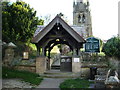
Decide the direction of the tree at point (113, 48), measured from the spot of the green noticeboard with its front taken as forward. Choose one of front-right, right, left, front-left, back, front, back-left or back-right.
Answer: front-left

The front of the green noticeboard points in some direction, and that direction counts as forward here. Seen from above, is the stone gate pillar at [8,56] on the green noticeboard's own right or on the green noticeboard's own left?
on the green noticeboard's own right

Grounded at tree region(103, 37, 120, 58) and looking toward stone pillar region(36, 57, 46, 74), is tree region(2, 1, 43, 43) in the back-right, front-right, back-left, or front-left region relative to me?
front-right

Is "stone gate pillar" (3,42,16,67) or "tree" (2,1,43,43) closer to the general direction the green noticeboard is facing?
the stone gate pillar

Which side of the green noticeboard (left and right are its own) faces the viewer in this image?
front

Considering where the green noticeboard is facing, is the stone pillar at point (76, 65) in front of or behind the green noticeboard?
in front

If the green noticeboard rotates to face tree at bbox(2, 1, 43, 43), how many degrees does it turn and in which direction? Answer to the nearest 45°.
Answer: approximately 135° to its right

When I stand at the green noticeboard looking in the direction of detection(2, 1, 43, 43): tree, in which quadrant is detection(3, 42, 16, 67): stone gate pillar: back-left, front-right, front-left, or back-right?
front-left

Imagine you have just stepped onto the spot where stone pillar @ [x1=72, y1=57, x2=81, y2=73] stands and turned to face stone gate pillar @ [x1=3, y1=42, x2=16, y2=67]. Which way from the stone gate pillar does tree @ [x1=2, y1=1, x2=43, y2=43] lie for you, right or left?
right

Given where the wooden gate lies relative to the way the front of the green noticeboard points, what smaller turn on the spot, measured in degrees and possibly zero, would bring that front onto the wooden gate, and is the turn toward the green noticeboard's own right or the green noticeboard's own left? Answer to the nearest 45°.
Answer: approximately 45° to the green noticeboard's own right

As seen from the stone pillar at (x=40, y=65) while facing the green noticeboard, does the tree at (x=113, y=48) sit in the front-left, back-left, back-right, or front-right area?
front-right

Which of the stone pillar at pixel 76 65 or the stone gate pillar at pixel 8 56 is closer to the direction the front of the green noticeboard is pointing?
the stone pillar
